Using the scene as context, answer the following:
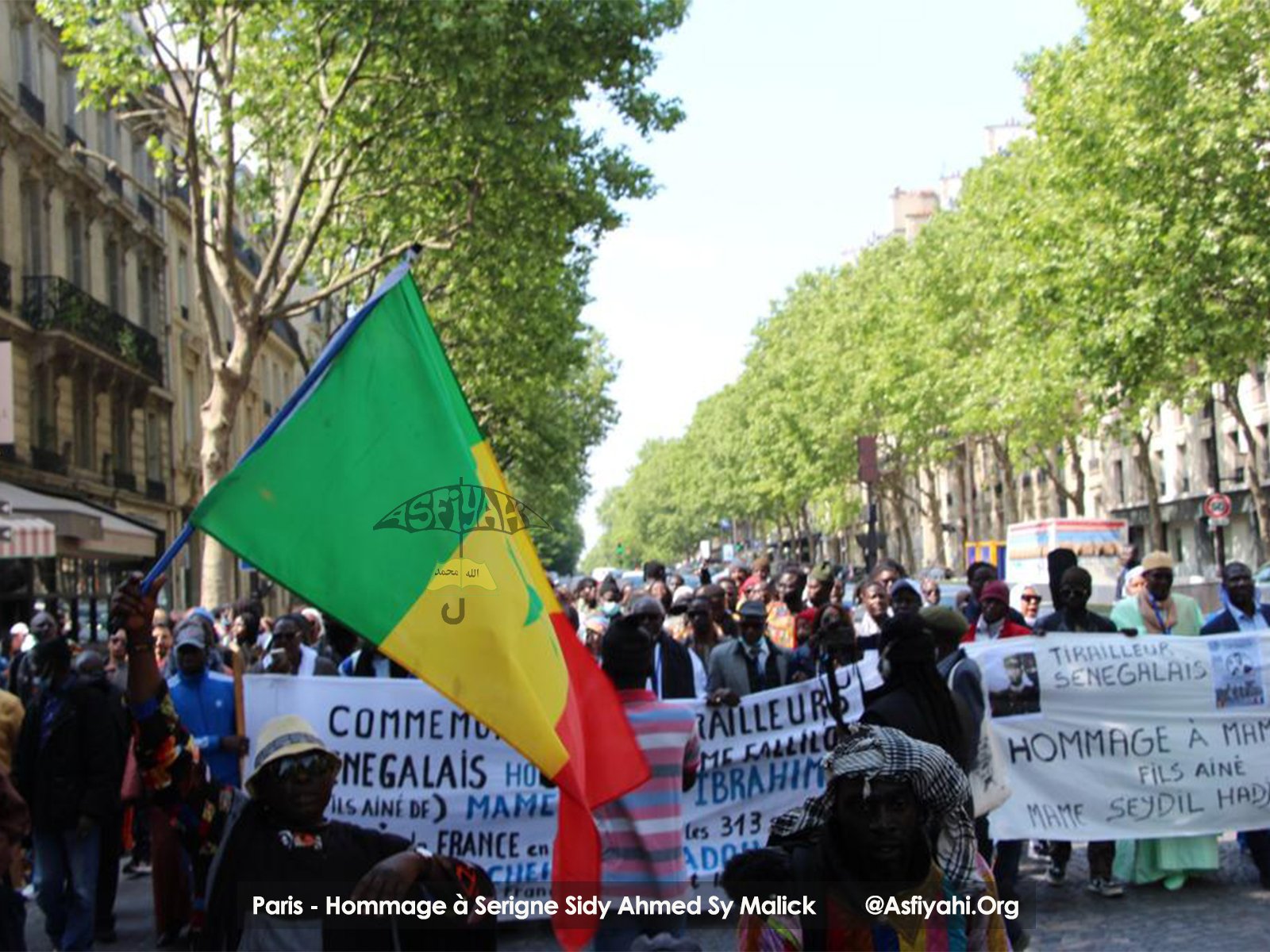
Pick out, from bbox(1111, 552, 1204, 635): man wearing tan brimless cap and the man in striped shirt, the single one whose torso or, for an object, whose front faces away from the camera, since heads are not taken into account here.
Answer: the man in striped shirt

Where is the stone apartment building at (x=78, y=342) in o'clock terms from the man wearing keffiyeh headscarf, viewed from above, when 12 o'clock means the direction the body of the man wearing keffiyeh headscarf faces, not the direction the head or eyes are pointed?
The stone apartment building is roughly at 5 o'clock from the man wearing keffiyeh headscarf.

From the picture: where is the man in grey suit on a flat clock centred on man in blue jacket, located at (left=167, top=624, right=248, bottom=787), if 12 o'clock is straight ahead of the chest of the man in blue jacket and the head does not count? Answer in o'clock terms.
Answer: The man in grey suit is roughly at 9 o'clock from the man in blue jacket.

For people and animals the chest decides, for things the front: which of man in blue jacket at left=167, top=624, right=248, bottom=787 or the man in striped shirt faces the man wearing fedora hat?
the man in blue jacket

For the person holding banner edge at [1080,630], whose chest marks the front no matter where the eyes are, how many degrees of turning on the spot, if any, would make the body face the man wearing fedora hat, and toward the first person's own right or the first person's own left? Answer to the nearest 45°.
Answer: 0° — they already face them

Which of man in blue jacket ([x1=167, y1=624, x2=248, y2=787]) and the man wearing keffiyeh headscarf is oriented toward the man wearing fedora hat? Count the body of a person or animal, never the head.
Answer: the man in blue jacket

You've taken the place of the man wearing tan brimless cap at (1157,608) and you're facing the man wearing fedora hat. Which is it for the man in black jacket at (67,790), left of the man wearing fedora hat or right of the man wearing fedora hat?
right

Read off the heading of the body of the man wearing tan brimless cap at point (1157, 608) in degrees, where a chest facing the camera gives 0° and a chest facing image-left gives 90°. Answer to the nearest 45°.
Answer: approximately 0°

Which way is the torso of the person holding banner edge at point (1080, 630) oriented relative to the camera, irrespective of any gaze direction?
toward the camera

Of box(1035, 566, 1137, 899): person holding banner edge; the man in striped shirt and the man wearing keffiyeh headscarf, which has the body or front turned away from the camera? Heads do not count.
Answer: the man in striped shirt

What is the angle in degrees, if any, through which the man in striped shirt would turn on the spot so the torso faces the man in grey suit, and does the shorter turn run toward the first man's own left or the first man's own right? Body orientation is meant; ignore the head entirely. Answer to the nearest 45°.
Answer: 0° — they already face them

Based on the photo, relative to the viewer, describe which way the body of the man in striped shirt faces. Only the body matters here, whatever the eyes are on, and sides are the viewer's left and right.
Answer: facing away from the viewer

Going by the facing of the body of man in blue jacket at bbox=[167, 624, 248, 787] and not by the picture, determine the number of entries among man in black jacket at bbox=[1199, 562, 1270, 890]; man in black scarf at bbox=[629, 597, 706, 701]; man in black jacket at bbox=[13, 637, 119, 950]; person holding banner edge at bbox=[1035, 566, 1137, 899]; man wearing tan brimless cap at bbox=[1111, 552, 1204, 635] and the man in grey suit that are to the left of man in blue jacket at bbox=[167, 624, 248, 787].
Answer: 5

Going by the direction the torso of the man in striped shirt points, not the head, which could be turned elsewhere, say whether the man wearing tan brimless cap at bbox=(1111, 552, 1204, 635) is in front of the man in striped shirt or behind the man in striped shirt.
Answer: in front

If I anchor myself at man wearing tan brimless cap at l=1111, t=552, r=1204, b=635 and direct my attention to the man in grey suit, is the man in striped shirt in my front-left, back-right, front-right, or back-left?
front-left

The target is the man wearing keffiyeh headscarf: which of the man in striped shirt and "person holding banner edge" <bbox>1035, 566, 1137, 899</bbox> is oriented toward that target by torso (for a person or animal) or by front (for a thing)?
the person holding banner edge

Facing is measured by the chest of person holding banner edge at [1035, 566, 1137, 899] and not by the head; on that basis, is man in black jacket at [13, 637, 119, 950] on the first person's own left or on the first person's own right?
on the first person's own right

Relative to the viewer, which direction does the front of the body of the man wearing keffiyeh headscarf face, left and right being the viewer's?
facing the viewer
